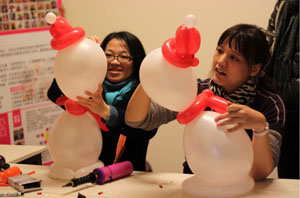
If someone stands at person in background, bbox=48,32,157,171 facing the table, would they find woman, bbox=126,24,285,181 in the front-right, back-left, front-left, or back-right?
front-left

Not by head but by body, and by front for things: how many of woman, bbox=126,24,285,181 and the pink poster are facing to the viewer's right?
0

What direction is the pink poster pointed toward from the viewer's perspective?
toward the camera

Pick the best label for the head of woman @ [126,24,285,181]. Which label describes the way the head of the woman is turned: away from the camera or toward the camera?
toward the camera

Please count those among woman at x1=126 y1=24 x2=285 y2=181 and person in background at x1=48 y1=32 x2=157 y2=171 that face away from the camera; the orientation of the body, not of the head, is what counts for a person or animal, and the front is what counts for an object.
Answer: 0

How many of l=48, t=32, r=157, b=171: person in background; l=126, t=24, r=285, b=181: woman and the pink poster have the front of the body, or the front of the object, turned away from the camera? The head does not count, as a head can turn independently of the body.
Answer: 0

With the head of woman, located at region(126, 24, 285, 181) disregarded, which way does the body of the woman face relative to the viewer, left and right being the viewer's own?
facing the viewer and to the left of the viewer

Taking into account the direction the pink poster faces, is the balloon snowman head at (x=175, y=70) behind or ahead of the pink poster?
ahead

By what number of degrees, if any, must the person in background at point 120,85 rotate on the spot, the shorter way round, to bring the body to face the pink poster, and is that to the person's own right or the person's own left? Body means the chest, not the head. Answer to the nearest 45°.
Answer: approximately 90° to the person's own right

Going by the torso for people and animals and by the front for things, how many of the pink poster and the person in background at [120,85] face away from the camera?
0
